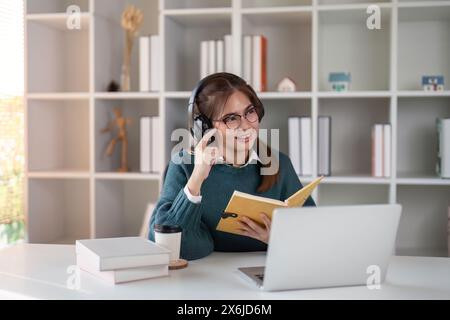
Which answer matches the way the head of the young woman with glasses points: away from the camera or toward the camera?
toward the camera

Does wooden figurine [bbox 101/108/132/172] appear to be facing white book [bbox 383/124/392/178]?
no

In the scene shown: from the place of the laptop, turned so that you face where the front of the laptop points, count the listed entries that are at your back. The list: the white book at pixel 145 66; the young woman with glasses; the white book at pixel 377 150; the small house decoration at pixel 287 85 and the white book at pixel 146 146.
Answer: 0

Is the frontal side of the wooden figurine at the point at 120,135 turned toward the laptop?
no

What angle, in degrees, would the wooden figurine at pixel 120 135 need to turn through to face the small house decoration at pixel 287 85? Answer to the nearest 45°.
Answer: approximately 90° to its left

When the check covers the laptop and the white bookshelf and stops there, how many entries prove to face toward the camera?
1

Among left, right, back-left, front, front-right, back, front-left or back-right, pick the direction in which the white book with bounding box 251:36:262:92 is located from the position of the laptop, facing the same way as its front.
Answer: front-right

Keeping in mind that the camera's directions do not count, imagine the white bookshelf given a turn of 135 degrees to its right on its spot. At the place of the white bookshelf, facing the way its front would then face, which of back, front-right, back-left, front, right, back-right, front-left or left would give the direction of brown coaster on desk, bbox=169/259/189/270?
back-left

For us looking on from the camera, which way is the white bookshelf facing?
facing the viewer

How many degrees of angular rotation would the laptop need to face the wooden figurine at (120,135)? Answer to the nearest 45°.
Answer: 0° — it already faces it

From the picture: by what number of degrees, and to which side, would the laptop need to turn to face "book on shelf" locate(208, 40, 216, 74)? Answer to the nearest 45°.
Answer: approximately 45° to its right

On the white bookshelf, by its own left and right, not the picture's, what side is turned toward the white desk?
front

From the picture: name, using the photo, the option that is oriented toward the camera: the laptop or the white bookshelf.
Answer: the white bookshelf
